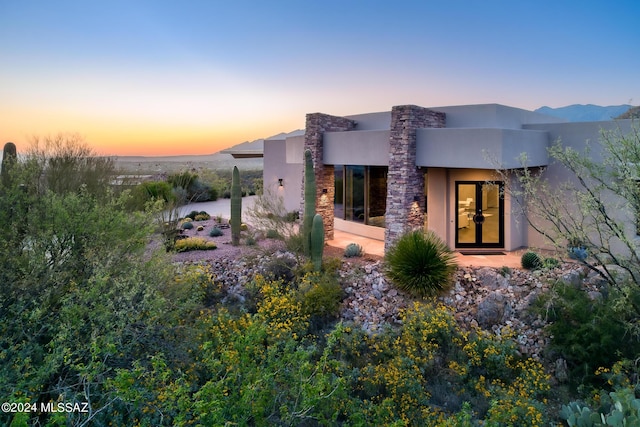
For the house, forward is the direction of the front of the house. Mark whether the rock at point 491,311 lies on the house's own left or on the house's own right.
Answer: on the house's own left

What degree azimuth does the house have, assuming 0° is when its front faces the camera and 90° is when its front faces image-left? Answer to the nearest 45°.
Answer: approximately 45°

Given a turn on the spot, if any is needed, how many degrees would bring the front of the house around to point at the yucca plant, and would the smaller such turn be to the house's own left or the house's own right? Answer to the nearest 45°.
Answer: approximately 45° to the house's own left

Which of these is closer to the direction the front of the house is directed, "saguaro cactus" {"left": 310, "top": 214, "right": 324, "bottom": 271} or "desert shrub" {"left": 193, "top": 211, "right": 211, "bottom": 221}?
the saguaro cactus

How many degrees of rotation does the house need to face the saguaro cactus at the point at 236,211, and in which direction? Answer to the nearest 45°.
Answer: approximately 45° to its right
